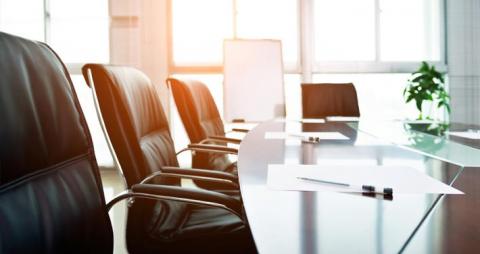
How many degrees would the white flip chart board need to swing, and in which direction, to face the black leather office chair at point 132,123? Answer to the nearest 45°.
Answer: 0° — it already faces it

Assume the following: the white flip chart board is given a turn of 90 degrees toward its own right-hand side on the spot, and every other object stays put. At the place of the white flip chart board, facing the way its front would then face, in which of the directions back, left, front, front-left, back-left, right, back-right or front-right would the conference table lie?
left

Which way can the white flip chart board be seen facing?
toward the camera

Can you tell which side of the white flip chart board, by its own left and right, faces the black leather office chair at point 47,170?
front

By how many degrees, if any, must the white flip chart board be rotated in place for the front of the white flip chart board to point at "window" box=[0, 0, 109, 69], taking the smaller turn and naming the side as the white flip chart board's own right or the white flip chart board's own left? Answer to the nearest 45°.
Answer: approximately 90° to the white flip chart board's own right

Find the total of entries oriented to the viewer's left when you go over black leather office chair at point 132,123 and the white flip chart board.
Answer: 0
